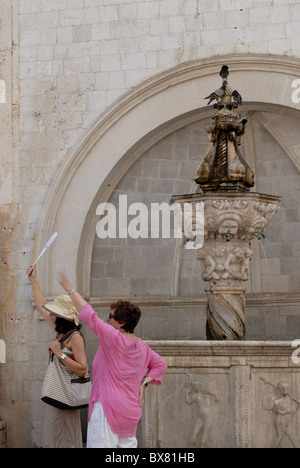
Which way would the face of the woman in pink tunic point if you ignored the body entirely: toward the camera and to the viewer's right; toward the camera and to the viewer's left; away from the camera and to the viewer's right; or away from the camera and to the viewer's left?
away from the camera and to the viewer's left

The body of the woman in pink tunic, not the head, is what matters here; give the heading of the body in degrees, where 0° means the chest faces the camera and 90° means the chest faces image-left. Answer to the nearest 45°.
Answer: approximately 135°

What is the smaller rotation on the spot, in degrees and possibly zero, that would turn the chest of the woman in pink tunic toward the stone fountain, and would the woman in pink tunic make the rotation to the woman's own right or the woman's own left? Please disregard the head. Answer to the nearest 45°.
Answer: approximately 90° to the woman's own right

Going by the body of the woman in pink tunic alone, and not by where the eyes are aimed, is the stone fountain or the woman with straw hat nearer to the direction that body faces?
the woman with straw hat
